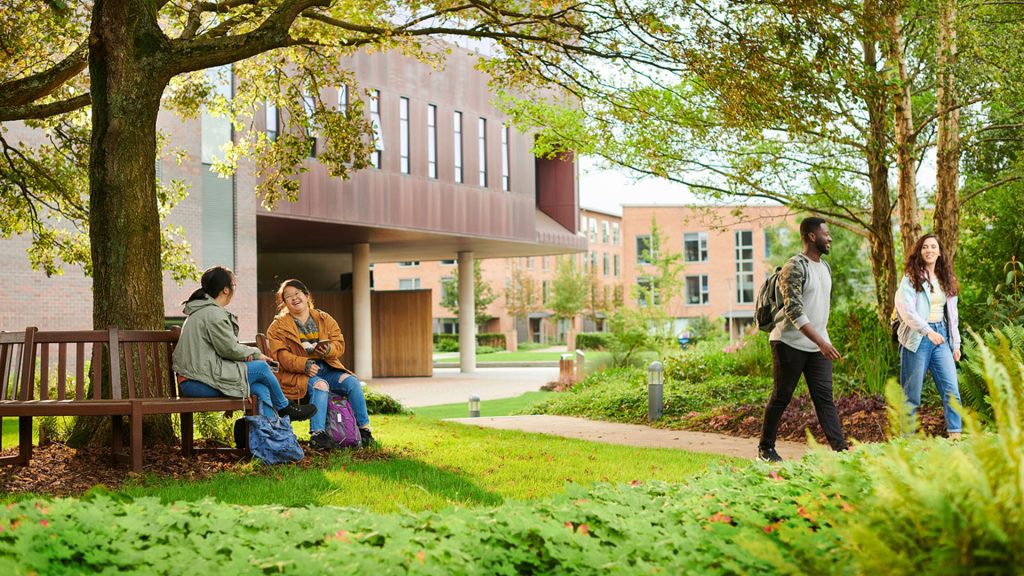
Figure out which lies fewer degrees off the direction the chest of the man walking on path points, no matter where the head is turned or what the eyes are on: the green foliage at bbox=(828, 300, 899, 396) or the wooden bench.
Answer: the green foliage

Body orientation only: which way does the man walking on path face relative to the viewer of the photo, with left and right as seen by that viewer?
facing to the right of the viewer

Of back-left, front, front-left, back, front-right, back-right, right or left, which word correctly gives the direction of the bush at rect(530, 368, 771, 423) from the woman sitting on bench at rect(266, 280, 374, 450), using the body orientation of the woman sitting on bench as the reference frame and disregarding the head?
left

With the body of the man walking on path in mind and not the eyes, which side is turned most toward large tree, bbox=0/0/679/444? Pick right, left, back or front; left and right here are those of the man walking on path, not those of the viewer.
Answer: back

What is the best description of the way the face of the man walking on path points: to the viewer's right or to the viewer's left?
to the viewer's right

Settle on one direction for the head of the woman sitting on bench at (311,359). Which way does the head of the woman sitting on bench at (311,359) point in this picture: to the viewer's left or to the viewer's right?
to the viewer's left

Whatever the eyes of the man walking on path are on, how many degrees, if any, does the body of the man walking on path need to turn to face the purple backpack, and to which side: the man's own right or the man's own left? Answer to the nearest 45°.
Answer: approximately 180°
